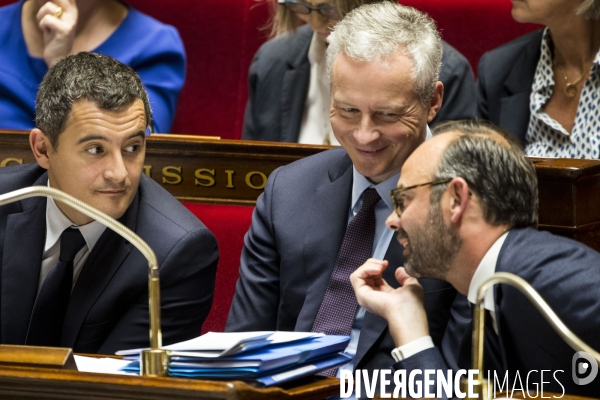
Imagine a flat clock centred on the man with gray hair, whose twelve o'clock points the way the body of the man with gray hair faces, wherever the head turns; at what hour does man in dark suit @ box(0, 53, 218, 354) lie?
The man in dark suit is roughly at 3 o'clock from the man with gray hair.

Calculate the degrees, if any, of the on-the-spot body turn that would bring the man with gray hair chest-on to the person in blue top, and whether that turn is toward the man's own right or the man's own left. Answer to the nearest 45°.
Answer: approximately 135° to the man's own right

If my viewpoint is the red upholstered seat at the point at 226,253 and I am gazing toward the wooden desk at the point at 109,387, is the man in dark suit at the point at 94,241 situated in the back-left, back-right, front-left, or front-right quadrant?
front-right

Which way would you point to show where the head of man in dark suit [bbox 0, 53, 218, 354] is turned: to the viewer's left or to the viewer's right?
to the viewer's right

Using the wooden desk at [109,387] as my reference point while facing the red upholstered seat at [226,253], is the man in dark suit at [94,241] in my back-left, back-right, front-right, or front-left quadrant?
front-left

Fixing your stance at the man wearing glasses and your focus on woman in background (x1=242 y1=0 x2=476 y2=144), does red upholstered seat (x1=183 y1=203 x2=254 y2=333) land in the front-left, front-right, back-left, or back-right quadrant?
front-left

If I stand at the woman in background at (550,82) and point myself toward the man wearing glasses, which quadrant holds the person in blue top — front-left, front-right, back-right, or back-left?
front-right

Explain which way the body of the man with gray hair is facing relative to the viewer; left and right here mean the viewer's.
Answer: facing the viewer

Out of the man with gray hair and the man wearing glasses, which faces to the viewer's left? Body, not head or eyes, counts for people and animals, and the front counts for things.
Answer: the man wearing glasses

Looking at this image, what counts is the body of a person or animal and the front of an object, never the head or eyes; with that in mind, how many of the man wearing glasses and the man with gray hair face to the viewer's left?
1

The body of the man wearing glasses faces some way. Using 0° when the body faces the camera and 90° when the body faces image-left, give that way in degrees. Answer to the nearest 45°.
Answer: approximately 90°

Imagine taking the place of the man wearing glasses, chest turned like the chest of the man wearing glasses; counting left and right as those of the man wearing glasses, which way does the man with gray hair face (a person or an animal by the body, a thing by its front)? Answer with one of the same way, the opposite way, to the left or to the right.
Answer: to the left

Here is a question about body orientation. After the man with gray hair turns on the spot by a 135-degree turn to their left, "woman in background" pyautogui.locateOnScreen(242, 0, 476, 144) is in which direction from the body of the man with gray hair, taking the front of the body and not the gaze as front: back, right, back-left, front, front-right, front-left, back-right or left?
front-left

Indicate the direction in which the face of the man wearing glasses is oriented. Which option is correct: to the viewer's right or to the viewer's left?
to the viewer's left
